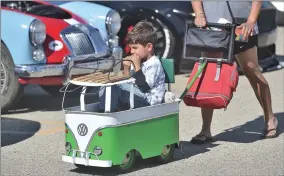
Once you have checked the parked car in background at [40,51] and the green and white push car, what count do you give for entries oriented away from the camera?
0

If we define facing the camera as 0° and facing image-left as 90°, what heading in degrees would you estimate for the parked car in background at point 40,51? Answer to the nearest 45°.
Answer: approximately 315°

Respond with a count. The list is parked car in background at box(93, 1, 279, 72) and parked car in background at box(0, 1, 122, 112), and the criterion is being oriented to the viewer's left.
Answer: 0

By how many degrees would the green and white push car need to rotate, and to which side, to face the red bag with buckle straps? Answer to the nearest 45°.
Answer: approximately 180°

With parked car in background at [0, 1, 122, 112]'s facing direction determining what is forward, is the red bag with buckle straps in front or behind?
in front

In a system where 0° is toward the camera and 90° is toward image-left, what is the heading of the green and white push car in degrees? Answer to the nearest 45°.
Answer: approximately 45°

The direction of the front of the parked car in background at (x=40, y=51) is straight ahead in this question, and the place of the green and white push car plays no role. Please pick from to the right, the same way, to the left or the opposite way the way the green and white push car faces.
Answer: to the right

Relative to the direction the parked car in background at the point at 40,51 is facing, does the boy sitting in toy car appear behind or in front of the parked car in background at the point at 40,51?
in front

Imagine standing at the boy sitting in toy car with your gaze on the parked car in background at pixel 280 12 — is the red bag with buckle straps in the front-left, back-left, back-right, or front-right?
front-right

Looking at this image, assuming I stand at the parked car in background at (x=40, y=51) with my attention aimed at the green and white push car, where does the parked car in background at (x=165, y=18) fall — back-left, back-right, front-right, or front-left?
back-left
